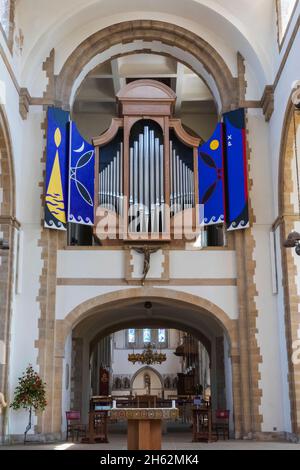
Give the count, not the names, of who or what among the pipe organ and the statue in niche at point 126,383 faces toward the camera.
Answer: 2

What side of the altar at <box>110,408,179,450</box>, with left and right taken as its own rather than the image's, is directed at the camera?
front

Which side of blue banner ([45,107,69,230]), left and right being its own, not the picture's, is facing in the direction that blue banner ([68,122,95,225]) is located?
left

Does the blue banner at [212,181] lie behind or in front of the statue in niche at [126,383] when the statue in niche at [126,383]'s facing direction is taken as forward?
in front

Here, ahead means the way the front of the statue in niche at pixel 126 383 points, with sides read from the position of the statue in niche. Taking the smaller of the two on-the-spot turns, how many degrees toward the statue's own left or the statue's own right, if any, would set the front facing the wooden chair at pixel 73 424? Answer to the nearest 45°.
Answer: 0° — it already faces it

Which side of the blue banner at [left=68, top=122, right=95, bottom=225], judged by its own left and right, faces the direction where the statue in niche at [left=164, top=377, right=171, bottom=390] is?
back

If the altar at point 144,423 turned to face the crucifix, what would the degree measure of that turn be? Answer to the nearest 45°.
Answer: approximately 180°

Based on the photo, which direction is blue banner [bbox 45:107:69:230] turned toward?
toward the camera

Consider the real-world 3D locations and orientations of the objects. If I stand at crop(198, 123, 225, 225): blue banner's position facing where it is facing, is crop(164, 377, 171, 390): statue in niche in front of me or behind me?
behind

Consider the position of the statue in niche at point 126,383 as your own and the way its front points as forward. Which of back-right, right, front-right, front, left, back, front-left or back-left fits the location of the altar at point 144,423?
front
